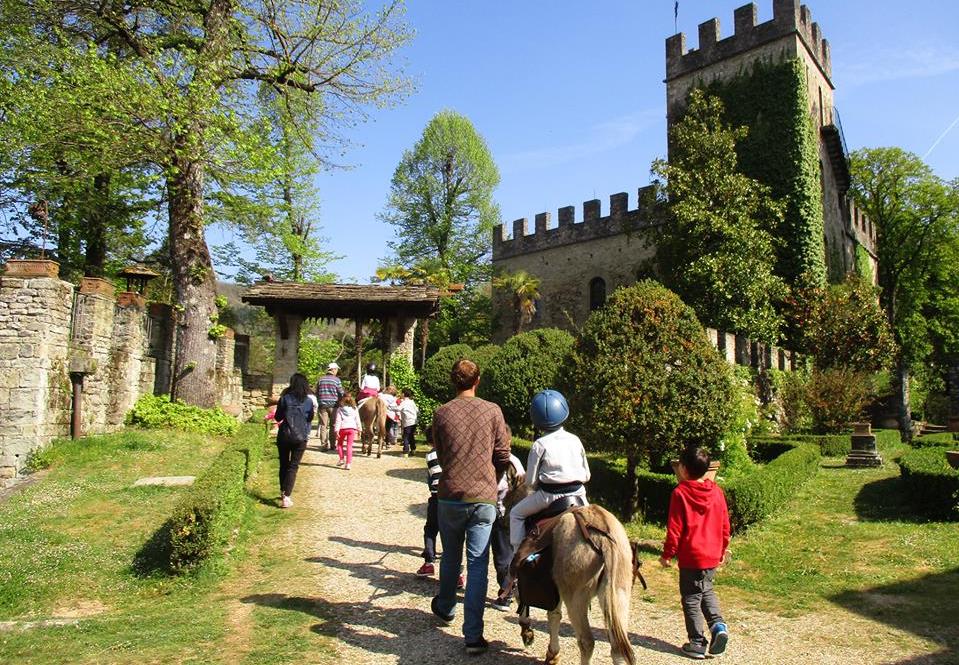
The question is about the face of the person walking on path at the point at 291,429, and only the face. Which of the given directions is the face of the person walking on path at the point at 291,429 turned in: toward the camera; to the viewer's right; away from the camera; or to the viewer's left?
away from the camera

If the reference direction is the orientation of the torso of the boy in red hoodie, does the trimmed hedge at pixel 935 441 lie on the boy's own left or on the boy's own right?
on the boy's own right

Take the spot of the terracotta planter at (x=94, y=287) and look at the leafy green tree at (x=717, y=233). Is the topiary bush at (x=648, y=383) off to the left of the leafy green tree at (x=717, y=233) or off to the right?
right

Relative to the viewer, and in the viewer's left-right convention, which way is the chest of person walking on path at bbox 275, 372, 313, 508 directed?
facing away from the viewer

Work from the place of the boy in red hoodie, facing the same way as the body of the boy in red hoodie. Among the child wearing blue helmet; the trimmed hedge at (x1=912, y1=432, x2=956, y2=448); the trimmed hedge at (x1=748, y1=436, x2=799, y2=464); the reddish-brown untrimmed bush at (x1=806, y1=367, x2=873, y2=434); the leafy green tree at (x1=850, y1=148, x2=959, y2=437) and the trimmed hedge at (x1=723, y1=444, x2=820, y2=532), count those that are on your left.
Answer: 1

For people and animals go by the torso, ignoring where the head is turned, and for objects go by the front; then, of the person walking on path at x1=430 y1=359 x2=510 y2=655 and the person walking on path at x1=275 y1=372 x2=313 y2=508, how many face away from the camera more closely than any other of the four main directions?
2

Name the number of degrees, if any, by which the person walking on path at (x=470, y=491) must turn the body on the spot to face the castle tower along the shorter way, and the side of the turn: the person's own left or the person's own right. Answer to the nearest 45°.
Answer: approximately 45° to the person's own right

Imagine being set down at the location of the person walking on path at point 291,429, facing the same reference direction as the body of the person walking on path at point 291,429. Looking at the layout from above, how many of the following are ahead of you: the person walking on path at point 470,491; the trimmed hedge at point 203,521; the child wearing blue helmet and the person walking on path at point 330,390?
1

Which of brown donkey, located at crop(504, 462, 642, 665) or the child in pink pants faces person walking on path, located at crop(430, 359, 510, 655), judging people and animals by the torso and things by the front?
the brown donkey

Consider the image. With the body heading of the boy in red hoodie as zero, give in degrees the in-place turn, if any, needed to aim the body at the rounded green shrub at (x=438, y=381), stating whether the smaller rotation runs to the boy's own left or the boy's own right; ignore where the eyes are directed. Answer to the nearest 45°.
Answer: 0° — they already face it

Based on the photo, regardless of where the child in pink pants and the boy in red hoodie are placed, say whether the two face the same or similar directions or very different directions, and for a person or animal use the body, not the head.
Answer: same or similar directions

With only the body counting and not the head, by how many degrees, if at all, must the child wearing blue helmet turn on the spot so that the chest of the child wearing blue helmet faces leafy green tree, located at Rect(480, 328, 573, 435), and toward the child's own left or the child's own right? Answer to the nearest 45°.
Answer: approximately 45° to the child's own right

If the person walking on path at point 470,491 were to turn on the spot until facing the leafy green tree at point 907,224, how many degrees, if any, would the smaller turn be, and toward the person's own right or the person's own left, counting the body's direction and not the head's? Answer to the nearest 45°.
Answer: approximately 45° to the person's own right

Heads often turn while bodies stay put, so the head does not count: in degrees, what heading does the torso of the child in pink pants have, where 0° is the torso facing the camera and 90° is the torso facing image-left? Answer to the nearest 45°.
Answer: approximately 180°

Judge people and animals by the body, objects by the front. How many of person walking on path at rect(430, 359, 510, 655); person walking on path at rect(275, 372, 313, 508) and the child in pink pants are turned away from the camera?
3

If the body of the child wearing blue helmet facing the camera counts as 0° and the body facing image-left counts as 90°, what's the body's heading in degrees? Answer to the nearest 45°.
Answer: approximately 135°

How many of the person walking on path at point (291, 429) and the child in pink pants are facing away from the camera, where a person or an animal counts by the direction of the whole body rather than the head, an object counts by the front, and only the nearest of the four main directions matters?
2

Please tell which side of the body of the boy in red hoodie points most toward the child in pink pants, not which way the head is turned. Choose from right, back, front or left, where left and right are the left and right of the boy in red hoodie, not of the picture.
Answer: front

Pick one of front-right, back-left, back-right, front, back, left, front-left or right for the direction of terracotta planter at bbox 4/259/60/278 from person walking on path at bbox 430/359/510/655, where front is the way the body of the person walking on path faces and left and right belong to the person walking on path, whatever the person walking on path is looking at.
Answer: front-left

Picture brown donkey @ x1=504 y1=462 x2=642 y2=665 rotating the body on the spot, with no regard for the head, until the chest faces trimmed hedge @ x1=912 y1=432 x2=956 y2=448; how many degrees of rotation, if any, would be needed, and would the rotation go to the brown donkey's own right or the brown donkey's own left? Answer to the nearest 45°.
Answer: approximately 90° to the brown donkey's own right

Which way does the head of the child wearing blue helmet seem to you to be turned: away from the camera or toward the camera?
away from the camera
